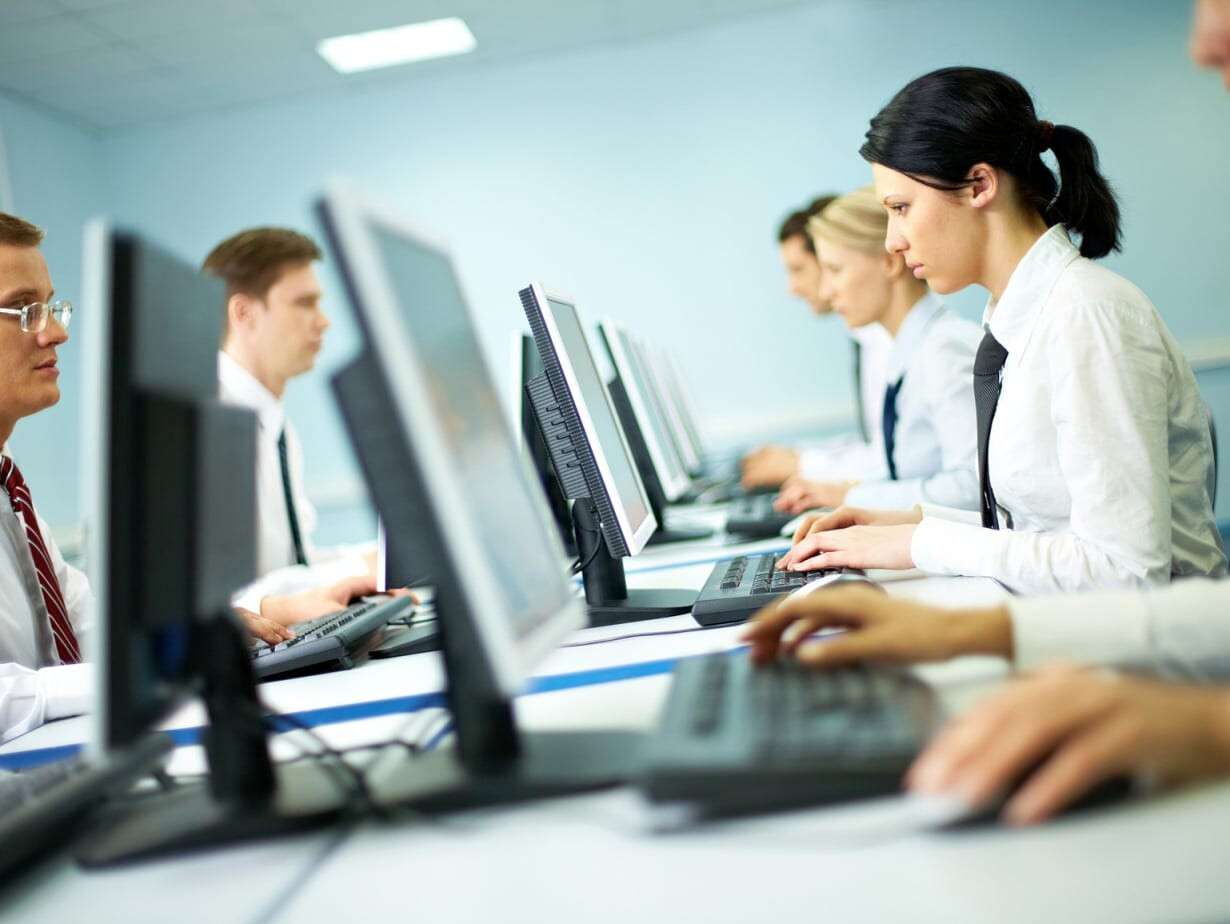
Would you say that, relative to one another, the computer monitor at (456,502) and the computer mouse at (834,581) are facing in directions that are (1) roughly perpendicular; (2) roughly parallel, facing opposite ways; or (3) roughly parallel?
roughly parallel, facing opposite ways

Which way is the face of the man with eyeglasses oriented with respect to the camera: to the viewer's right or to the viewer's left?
to the viewer's right

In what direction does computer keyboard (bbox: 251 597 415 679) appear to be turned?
to the viewer's left

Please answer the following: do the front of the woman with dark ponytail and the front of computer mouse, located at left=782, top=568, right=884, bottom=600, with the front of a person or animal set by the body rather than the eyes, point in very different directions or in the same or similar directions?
same or similar directions

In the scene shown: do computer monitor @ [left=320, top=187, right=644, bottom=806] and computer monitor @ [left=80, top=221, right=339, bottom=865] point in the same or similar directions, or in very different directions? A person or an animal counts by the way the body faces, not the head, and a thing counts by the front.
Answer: very different directions

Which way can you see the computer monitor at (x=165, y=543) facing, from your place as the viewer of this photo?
facing to the left of the viewer

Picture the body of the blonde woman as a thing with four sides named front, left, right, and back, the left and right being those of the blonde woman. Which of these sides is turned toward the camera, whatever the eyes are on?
left

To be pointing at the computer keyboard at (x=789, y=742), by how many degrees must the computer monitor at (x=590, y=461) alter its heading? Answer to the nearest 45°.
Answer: approximately 90° to its right

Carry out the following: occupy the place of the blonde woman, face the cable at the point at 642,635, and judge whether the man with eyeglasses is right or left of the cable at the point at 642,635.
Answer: right

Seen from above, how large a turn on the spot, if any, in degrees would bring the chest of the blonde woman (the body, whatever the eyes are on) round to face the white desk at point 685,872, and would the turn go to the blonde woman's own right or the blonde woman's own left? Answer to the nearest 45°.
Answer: approximately 90° to the blonde woman's own left

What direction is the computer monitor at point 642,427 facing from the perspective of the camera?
to the viewer's right

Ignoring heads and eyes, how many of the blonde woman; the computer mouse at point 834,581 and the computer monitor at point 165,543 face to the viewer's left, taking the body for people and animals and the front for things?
3

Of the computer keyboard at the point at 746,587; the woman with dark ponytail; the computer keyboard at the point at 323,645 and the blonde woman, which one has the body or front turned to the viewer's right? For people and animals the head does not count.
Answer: the computer keyboard at the point at 746,587

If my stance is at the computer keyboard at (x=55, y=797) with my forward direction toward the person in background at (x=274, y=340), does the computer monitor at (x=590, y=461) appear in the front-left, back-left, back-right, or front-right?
front-right

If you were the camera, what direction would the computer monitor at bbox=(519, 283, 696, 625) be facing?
facing to the right of the viewer

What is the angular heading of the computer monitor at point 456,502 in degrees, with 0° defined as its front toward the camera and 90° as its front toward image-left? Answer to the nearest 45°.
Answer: approximately 270°

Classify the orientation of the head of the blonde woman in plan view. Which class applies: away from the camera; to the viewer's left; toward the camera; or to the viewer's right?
to the viewer's left

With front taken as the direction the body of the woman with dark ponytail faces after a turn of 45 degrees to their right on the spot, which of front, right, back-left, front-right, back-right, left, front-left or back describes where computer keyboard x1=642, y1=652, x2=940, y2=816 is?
back-left

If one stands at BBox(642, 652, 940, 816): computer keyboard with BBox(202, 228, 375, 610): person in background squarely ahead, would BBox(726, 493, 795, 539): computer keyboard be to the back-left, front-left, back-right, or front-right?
front-right
